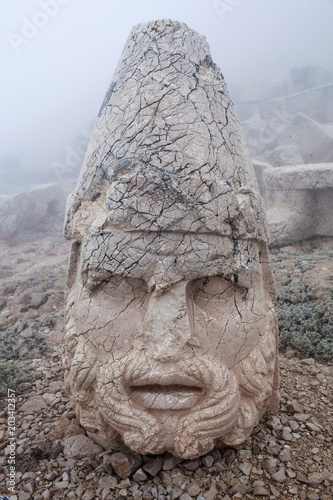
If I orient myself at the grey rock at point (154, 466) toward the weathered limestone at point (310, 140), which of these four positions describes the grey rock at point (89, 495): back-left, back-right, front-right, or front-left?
back-left

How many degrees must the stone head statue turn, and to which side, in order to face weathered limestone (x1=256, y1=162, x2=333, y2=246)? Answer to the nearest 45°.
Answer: approximately 135° to its left

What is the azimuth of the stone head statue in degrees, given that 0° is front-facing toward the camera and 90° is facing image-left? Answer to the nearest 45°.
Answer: approximately 0°
